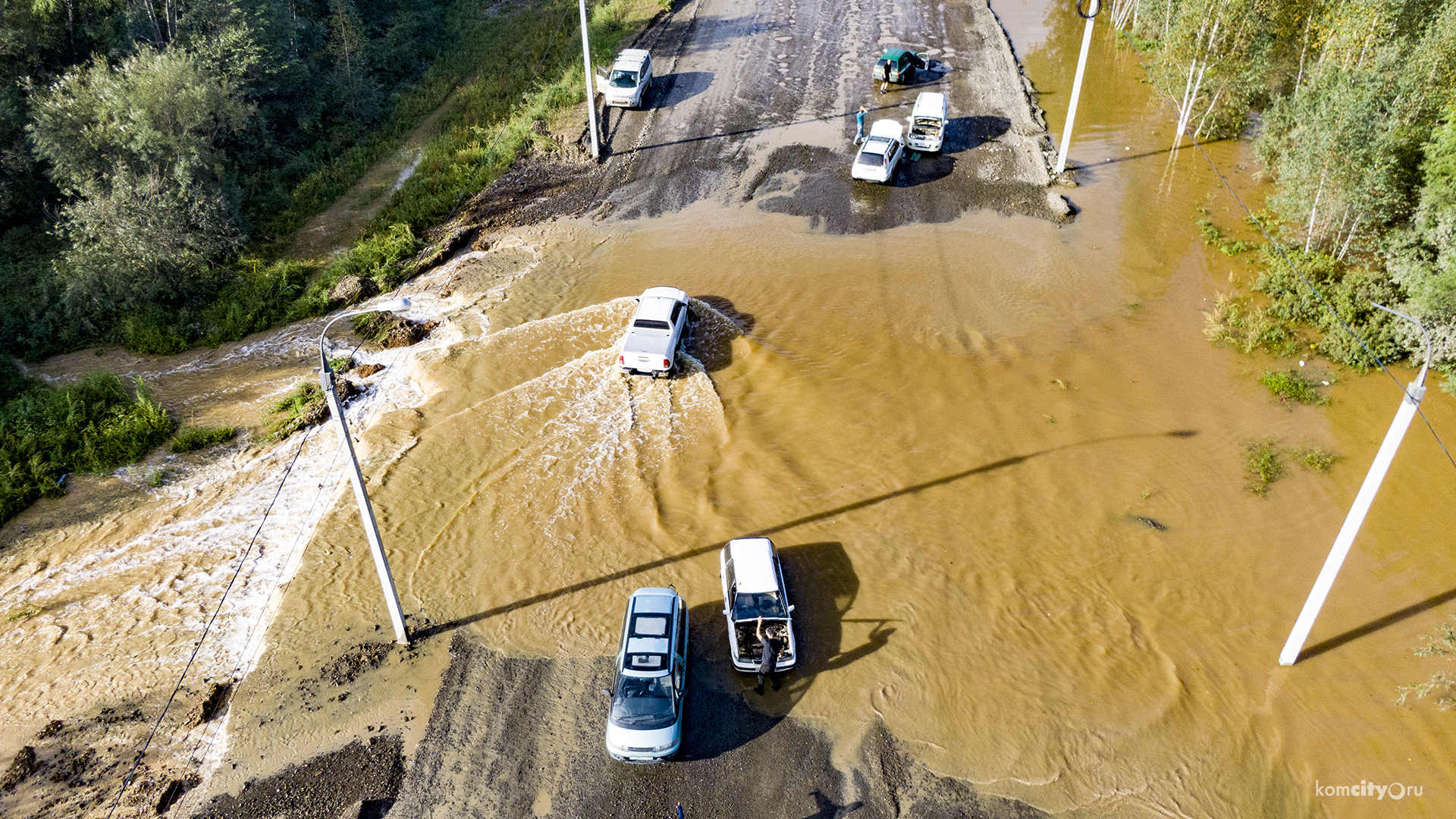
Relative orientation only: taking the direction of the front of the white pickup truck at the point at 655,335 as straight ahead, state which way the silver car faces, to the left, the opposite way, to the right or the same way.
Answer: the opposite way

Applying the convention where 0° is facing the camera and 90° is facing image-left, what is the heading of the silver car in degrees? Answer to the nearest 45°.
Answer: approximately 0°

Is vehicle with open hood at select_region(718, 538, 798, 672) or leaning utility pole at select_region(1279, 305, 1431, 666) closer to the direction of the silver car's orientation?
the leaning utility pole

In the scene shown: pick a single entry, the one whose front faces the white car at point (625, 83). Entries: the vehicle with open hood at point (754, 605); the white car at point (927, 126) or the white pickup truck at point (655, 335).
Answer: the white pickup truck at point (655, 335)

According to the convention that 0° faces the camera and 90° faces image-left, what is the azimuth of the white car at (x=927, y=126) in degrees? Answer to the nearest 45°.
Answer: approximately 0°

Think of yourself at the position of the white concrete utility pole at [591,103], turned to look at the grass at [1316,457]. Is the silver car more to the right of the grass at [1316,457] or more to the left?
right

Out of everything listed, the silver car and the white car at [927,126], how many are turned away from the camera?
0

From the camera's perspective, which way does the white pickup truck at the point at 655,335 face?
away from the camera

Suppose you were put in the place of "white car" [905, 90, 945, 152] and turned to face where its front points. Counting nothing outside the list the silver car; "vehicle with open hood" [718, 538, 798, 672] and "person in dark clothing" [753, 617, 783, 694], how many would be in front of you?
3

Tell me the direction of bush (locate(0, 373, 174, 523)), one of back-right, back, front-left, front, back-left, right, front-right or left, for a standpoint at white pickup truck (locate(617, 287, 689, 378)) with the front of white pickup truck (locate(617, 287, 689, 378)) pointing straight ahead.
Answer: left

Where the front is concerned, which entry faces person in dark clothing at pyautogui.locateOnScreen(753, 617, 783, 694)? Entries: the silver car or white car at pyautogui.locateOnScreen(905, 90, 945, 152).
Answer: the white car

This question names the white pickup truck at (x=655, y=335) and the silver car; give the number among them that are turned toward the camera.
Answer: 1
